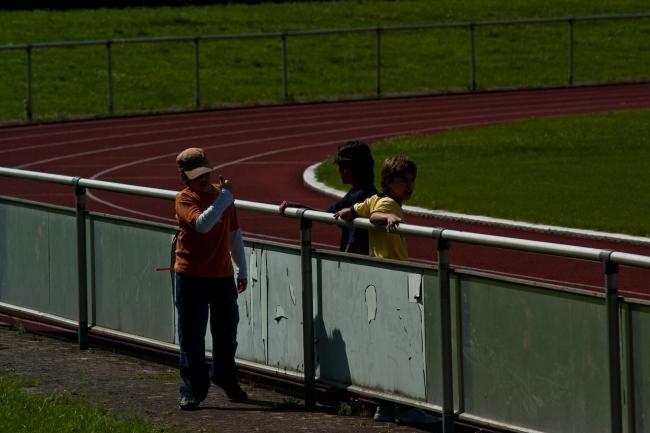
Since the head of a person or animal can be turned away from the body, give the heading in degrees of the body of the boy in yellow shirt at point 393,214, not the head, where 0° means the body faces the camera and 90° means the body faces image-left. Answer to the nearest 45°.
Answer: approximately 315°
